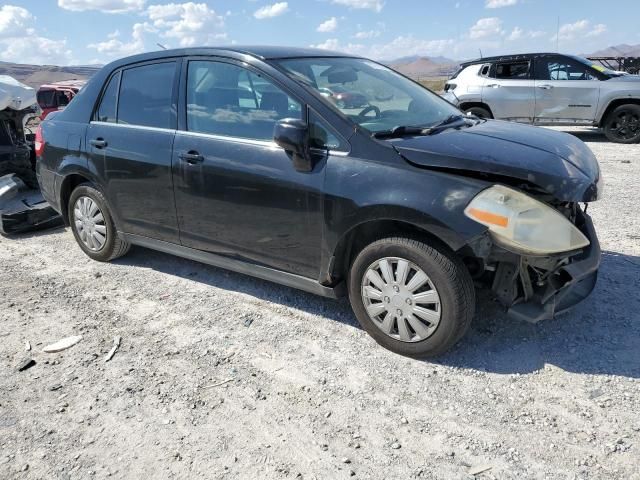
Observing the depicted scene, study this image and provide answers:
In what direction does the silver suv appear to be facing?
to the viewer's right

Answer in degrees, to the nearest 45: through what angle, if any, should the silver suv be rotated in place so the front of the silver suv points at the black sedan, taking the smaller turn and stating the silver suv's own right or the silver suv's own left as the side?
approximately 90° to the silver suv's own right

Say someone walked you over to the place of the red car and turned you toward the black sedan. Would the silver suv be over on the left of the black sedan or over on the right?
left

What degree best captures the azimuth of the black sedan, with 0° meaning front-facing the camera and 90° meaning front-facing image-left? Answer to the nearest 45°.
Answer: approximately 315°

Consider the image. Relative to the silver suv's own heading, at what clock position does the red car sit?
The red car is roughly at 6 o'clock from the silver suv.

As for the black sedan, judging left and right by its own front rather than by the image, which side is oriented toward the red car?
back
